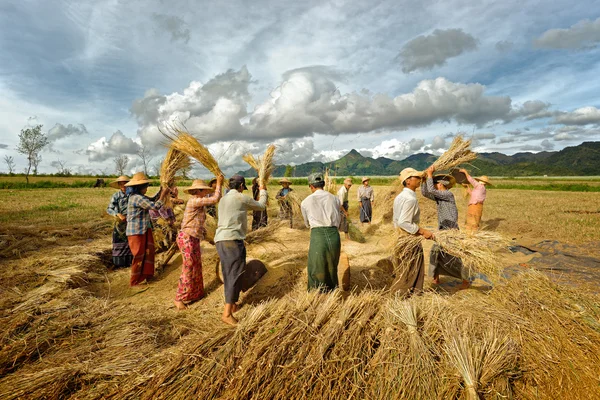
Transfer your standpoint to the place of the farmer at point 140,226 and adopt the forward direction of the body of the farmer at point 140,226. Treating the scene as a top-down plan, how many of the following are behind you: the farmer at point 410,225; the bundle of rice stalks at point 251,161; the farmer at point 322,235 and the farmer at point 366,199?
0

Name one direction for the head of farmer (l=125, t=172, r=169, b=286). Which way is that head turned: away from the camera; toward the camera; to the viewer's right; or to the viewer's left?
to the viewer's right

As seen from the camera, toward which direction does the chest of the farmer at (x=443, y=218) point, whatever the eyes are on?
to the viewer's left

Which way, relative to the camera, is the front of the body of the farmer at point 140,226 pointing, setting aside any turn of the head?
to the viewer's right

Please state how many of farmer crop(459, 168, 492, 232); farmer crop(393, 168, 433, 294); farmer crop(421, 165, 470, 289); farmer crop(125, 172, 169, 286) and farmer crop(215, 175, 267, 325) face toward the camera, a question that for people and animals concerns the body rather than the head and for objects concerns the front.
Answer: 0

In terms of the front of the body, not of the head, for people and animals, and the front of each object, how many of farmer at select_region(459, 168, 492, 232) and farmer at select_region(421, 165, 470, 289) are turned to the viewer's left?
2

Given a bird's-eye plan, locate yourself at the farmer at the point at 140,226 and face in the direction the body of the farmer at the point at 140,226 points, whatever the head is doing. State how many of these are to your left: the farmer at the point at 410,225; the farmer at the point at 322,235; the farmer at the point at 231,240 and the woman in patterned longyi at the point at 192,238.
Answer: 0

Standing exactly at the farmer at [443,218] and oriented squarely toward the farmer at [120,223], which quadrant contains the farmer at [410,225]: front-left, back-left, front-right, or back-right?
front-left

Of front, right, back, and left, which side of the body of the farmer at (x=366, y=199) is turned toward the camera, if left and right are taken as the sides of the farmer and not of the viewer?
front

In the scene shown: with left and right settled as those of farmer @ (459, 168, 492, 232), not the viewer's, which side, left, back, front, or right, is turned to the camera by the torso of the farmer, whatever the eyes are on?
left
